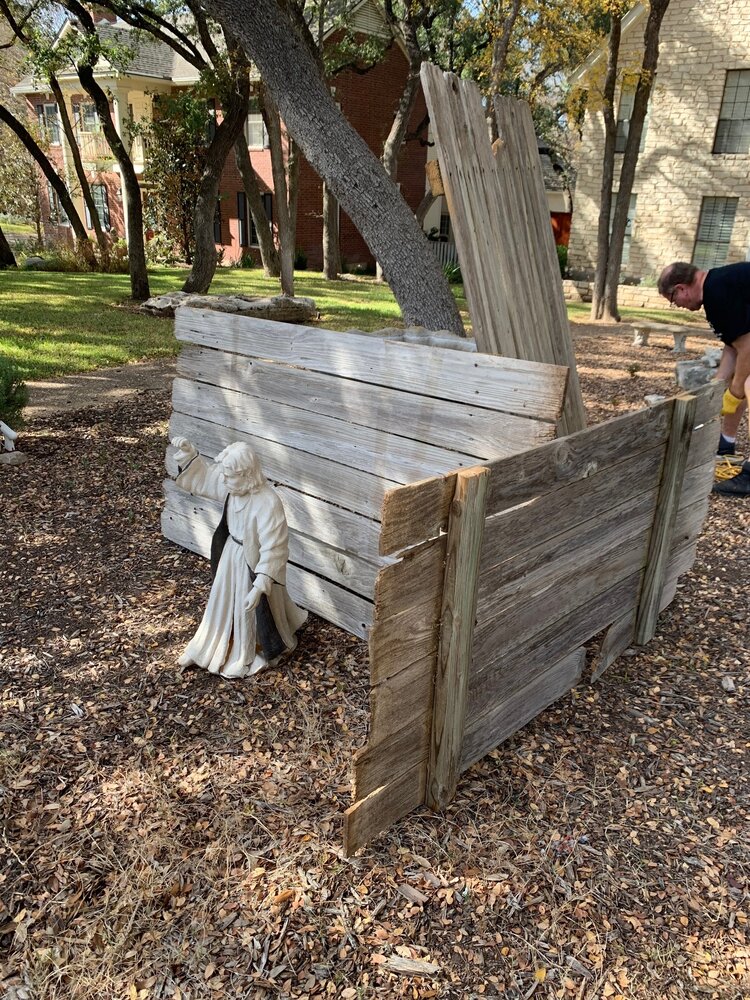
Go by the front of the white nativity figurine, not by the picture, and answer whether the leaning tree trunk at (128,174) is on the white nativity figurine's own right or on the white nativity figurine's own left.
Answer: on the white nativity figurine's own right

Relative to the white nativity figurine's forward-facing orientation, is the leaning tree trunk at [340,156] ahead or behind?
behind

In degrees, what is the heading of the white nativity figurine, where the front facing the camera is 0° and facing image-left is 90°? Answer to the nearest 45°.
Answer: approximately 45°

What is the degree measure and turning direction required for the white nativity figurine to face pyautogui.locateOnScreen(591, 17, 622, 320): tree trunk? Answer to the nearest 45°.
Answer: approximately 180°

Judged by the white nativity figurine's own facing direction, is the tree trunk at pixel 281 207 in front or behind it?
behind

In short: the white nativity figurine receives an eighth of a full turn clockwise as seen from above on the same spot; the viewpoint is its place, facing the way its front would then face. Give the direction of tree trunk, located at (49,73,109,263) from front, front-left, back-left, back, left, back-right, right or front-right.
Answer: right

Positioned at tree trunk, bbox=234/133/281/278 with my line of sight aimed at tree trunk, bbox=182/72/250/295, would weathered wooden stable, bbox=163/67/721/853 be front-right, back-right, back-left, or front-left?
front-left

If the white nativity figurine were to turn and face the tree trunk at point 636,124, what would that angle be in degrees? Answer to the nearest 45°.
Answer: approximately 180°

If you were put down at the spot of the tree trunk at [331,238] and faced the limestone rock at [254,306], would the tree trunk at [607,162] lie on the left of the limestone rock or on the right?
left

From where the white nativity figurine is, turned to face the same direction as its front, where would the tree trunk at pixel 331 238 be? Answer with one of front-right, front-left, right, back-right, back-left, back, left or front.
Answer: back-right
